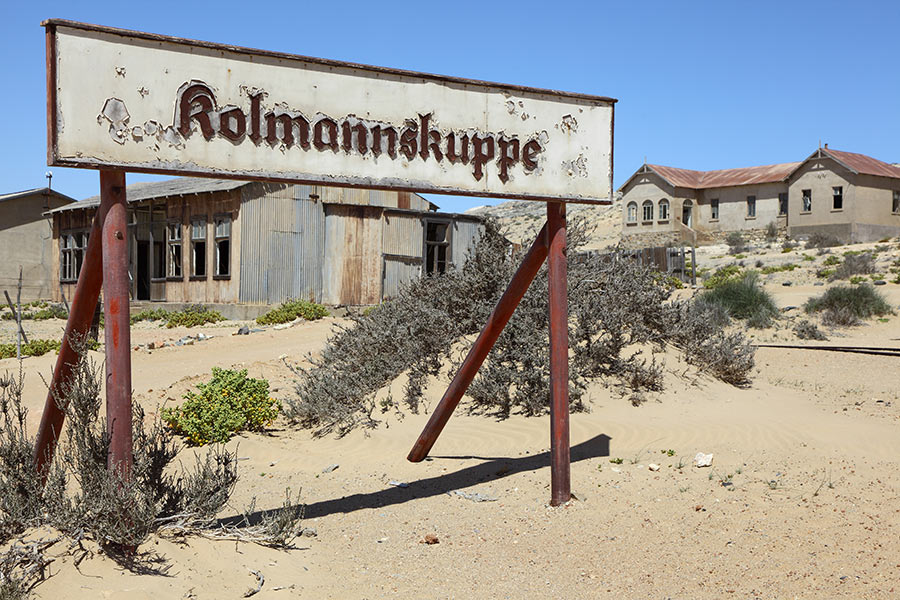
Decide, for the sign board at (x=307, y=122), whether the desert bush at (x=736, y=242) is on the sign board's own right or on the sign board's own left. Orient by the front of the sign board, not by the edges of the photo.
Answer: on the sign board's own left

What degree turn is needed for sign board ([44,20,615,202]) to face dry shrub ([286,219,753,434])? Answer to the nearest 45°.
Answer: approximately 90° to its left

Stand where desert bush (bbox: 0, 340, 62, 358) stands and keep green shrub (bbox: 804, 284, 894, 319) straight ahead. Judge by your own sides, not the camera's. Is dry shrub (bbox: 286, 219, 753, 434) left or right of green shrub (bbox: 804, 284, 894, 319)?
right

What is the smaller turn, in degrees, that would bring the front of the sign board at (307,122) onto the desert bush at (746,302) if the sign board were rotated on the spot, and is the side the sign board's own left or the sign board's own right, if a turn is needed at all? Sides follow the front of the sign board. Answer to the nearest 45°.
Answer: approximately 90° to the sign board's own left

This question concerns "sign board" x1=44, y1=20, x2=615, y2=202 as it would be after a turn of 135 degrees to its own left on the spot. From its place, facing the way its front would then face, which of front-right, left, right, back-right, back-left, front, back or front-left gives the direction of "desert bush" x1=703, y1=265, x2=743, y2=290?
front-right

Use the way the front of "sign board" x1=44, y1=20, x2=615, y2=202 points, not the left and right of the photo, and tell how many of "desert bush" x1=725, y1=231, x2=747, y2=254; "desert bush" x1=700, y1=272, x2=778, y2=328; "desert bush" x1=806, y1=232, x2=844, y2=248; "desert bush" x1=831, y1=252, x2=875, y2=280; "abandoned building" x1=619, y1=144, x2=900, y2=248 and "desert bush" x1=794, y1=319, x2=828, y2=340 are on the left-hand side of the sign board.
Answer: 6

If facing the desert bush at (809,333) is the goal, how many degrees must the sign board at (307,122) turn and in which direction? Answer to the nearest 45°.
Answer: approximately 90° to its left

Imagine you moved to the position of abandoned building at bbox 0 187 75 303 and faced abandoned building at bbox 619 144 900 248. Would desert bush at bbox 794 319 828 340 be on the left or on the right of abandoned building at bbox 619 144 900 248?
right

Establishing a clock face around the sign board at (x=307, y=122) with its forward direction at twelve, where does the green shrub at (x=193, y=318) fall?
The green shrub is roughly at 7 o'clock from the sign board.

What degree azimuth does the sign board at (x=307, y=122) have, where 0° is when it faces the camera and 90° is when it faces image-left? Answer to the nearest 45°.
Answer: approximately 315°
